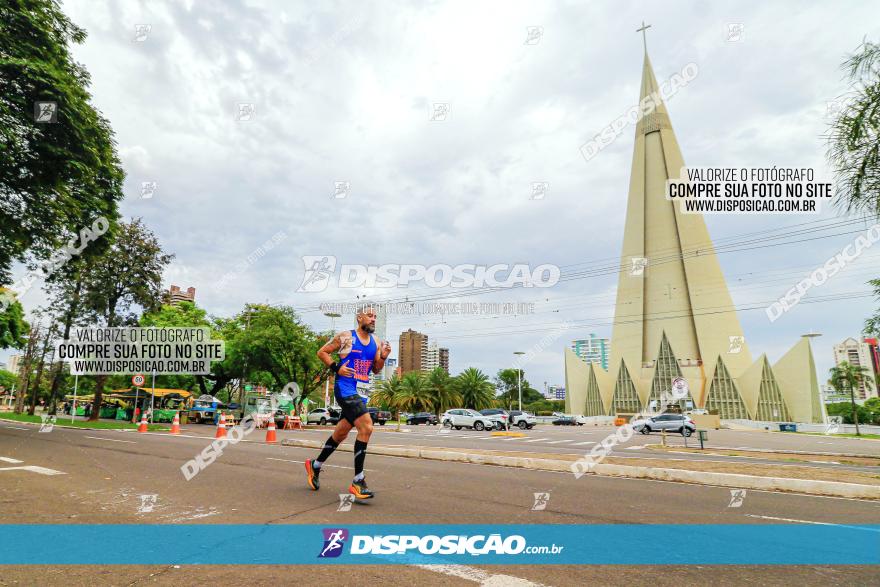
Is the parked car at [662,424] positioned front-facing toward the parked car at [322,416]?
yes

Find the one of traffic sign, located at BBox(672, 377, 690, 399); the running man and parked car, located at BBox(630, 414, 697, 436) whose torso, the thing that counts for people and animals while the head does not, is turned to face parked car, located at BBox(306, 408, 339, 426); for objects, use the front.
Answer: parked car, located at BBox(630, 414, 697, 436)

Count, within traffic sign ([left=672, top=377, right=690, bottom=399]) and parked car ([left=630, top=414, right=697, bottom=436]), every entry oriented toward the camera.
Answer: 1

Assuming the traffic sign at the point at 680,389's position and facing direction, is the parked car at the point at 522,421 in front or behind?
behind

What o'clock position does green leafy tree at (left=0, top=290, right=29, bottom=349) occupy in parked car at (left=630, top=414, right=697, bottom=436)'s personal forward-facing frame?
The green leafy tree is roughly at 11 o'clock from the parked car.

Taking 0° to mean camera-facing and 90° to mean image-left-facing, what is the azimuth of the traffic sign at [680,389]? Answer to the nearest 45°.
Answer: approximately 0°

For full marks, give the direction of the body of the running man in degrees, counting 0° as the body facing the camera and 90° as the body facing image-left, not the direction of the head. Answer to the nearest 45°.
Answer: approximately 315°

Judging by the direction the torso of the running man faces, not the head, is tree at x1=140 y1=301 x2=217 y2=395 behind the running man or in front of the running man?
behind

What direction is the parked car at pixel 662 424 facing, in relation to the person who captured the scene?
facing to the left of the viewer

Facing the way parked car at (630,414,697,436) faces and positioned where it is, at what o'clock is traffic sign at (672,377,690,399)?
The traffic sign is roughly at 9 o'clock from the parked car.
